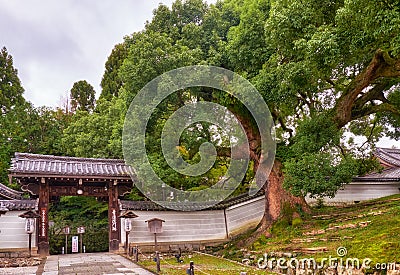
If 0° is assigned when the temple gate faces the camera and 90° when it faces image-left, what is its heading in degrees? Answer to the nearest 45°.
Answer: approximately 0°

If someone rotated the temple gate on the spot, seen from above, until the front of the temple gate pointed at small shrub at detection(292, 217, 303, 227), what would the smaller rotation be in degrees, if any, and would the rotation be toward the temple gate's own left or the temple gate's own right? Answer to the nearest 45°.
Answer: approximately 45° to the temple gate's own left
